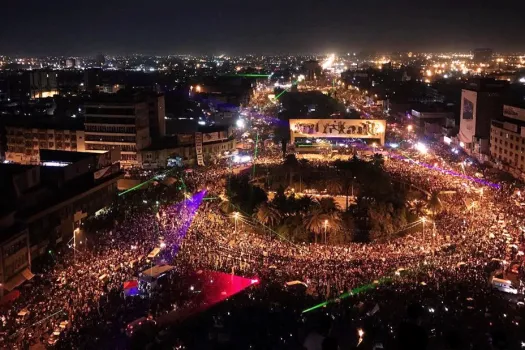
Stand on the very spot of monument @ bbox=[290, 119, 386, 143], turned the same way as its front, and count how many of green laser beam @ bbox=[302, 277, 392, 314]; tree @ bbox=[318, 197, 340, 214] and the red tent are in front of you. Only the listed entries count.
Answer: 3

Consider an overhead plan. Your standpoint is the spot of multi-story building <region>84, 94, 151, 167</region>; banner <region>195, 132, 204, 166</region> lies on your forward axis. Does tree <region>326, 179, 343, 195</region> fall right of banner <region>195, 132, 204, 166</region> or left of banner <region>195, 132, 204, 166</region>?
right

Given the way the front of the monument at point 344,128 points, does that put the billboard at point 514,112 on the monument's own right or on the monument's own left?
on the monument's own left

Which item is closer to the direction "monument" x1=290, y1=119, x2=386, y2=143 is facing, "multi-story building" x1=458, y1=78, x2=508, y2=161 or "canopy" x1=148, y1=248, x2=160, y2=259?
the canopy

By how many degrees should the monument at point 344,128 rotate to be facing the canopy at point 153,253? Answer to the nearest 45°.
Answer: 0° — it already faces it

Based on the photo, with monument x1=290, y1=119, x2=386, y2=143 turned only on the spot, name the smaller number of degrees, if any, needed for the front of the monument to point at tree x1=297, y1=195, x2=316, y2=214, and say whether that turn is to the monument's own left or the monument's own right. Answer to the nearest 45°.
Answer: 0° — it already faces it

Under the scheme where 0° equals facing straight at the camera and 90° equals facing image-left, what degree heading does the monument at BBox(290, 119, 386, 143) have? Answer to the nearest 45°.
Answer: approximately 0°

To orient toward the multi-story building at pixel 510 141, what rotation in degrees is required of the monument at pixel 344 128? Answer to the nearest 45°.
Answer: approximately 45° to its left

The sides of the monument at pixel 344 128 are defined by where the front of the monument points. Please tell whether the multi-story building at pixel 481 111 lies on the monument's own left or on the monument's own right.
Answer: on the monument's own left

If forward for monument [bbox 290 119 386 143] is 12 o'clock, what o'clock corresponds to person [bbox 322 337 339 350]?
The person is roughly at 12 o'clock from the monument.

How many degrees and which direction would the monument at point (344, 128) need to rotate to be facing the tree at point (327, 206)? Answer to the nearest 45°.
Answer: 0° — it already faces it

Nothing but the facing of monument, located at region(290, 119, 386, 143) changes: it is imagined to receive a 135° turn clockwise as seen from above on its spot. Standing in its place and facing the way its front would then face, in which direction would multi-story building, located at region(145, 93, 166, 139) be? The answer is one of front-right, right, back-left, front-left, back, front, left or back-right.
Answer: front-left
